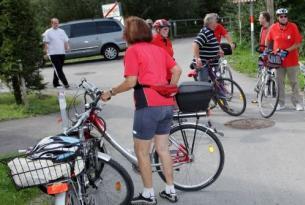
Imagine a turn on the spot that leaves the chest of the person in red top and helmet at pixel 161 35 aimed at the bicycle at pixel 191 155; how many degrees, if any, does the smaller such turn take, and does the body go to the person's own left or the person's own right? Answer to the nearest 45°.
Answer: approximately 45° to the person's own right

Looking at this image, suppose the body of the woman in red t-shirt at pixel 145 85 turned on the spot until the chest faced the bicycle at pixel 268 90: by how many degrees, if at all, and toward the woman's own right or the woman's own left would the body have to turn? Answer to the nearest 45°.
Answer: approximately 90° to the woman's own right

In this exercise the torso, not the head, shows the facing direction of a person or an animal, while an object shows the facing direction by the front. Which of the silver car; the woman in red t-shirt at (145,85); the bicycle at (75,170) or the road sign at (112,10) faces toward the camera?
the road sign

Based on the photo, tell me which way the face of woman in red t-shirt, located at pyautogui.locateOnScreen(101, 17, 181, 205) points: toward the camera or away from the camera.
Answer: away from the camera

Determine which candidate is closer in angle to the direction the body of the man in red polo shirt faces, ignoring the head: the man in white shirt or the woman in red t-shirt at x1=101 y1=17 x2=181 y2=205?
the woman in red t-shirt

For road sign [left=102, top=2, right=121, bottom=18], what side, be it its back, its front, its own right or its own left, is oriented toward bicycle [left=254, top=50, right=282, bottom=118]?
front

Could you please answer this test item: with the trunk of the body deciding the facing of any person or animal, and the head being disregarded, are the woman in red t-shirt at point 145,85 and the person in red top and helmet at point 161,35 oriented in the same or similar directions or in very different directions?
very different directions

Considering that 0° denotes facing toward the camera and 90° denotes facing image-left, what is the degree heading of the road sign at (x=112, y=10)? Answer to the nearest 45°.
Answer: approximately 0°

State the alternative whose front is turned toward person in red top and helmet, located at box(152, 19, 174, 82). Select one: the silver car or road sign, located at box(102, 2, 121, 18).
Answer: the road sign

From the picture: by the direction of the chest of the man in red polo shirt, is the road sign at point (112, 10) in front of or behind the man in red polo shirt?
behind

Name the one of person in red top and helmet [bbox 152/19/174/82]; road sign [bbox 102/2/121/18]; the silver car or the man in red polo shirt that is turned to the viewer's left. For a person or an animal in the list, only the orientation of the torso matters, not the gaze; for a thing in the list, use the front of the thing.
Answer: the silver car
